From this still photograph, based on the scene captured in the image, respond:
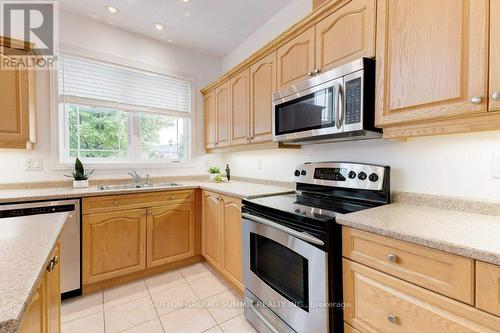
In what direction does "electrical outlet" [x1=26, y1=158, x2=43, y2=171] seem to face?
toward the camera

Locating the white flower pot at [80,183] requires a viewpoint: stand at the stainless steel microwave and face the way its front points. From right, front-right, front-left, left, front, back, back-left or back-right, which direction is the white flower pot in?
front-right

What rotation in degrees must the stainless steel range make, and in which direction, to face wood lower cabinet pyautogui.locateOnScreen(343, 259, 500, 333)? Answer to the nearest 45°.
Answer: approximately 90° to its left

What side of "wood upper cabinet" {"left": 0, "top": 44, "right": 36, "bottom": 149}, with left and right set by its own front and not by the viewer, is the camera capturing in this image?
front

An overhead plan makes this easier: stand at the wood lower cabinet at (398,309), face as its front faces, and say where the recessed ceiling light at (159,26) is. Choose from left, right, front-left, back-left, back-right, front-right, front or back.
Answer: front-right

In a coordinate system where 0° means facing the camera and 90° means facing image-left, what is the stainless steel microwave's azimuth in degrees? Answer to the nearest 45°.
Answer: approximately 45°

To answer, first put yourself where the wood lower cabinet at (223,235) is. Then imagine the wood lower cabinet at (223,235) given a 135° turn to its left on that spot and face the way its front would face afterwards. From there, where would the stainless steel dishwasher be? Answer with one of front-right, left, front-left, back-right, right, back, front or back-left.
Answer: back

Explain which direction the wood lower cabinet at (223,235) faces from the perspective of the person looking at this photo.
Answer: facing the viewer and to the left of the viewer

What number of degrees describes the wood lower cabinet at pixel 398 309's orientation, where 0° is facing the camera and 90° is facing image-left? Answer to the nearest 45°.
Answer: approximately 45°

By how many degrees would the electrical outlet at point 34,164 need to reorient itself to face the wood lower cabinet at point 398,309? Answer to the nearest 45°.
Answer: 0° — it already faces it

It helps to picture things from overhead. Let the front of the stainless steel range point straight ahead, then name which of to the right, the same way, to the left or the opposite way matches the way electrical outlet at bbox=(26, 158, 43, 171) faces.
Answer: to the left
